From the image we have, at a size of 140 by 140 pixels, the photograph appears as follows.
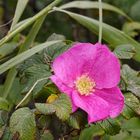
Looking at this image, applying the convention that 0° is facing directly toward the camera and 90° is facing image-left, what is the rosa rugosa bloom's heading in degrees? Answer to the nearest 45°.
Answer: approximately 0°

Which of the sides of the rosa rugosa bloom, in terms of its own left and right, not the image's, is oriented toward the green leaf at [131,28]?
back
